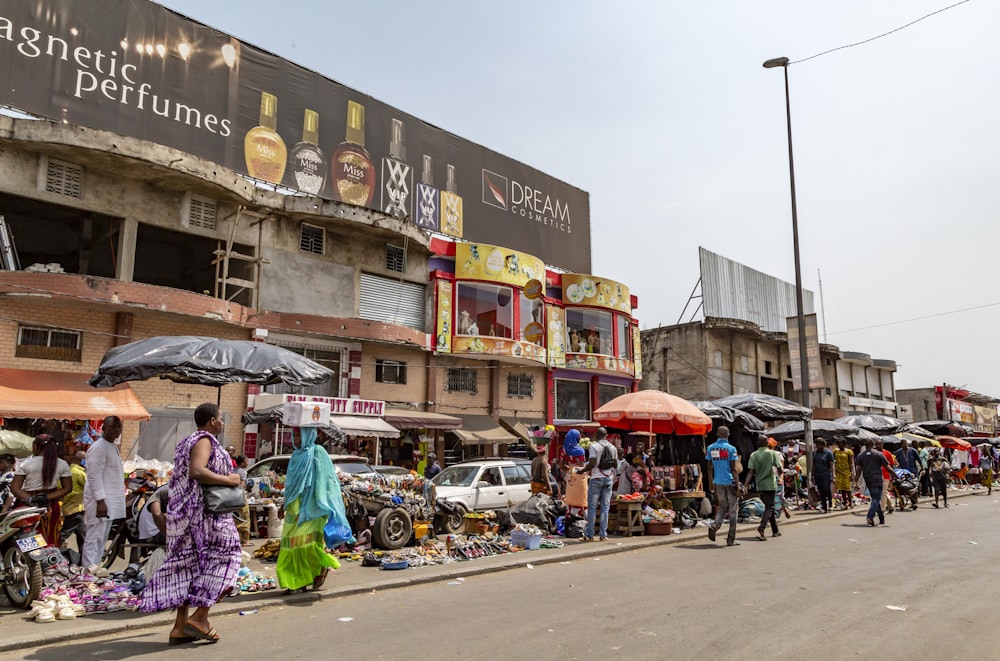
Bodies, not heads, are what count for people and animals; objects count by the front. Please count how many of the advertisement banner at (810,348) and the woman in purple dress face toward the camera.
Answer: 1

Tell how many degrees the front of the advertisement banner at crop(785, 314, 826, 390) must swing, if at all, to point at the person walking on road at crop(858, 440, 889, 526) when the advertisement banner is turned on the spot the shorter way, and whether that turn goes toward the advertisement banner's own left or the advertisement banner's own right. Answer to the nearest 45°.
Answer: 0° — it already faces them

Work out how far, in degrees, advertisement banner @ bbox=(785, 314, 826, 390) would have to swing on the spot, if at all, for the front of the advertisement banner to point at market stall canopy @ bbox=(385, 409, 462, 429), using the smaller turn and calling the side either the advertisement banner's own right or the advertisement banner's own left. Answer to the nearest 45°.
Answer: approximately 90° to the advertisement banner's own right

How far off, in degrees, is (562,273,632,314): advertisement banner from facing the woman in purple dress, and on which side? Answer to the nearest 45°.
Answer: approximately 45° to its right
